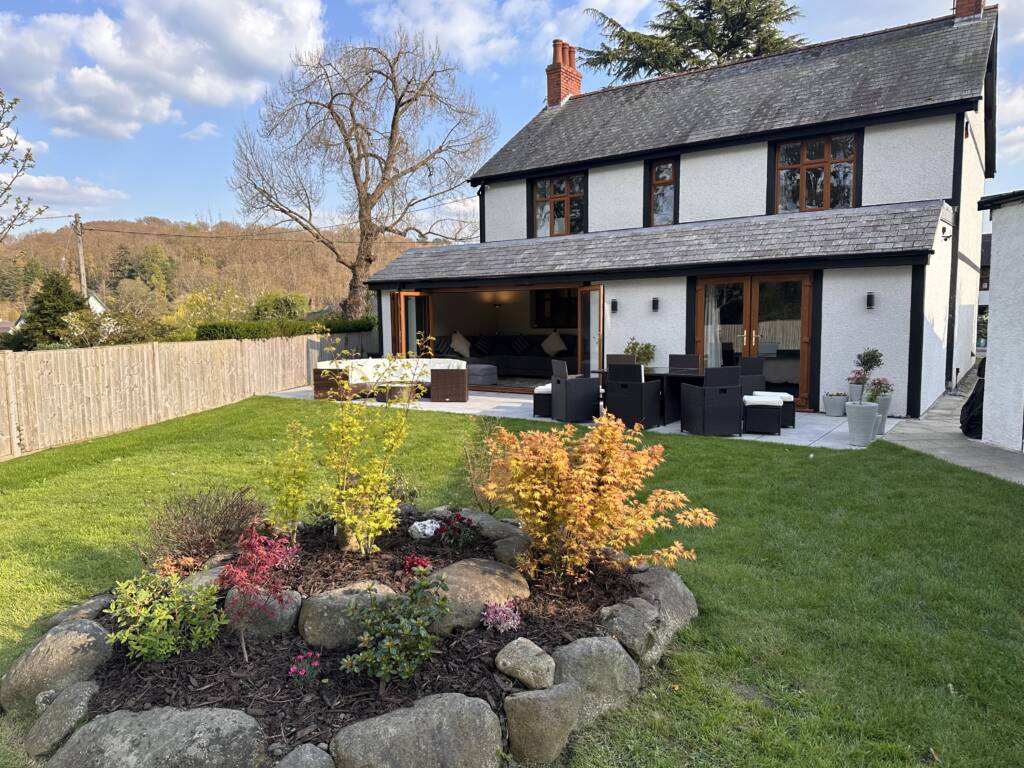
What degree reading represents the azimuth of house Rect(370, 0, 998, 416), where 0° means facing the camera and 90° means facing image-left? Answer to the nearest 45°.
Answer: approximately 45°

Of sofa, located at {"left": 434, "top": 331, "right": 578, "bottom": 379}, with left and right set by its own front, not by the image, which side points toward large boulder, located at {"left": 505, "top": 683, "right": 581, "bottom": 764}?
front

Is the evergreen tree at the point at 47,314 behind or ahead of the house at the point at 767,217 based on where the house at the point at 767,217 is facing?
ahead

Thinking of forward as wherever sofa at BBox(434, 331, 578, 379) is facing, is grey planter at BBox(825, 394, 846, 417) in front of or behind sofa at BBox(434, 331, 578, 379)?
in front

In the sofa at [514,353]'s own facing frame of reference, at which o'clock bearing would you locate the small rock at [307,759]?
The small rock is roughly at 12 o'clock from the sofa.

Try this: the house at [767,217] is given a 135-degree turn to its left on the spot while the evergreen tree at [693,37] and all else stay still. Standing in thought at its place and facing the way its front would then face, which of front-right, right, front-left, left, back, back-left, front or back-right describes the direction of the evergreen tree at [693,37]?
left

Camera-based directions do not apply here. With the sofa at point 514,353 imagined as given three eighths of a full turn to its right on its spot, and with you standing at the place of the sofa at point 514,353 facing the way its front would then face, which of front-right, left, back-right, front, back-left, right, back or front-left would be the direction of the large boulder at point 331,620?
back-left

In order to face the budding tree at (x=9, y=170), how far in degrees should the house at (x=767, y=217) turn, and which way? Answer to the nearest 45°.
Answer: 0° — it already faces it

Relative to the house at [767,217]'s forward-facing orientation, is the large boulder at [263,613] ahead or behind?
ahead

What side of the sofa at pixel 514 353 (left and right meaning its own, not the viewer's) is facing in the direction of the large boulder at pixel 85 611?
front

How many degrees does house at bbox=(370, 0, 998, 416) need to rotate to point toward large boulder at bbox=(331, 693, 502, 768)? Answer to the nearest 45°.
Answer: approximately 45° to its left

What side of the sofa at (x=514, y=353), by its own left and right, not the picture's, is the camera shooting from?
front

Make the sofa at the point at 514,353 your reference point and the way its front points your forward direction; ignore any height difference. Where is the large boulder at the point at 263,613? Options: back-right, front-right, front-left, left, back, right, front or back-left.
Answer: front

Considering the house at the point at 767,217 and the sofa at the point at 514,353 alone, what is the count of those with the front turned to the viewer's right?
0

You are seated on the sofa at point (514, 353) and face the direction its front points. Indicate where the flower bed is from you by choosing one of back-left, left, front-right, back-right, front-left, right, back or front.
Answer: front

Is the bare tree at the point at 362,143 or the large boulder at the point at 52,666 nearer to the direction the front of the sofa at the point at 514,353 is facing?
the large boulder
